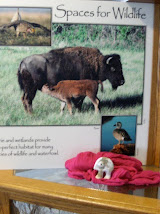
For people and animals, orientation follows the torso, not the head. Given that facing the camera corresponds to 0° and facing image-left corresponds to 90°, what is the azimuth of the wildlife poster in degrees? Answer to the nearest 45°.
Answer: approximately 0°
